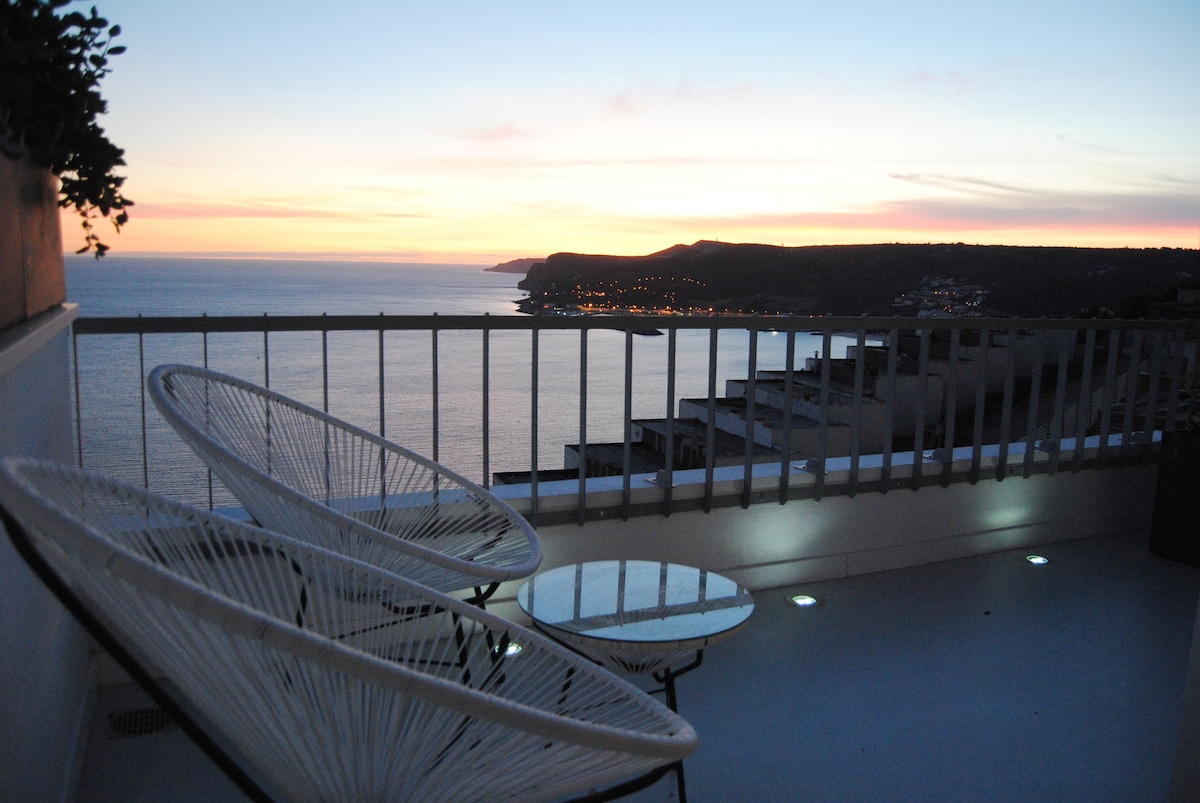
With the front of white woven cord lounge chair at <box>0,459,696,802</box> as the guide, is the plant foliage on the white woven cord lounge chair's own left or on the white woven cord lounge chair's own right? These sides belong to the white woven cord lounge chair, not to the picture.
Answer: on the white woven cord lounge chair's own left

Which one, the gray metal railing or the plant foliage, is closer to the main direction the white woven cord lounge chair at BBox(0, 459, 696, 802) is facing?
the gray metal railing

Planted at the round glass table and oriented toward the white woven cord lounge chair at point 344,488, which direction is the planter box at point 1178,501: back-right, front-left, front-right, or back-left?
back-right

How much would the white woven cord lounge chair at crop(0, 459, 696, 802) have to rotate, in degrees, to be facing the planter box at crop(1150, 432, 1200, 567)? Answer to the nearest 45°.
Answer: approximately 45° to its left

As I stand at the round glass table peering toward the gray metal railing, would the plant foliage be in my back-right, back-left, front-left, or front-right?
back-left

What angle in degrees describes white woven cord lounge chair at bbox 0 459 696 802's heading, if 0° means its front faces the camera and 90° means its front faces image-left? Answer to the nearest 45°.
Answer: approximately 270°

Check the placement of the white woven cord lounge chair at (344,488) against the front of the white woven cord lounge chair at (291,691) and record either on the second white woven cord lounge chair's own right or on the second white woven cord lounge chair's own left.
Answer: on the second white woven cord lounge chair's own left
